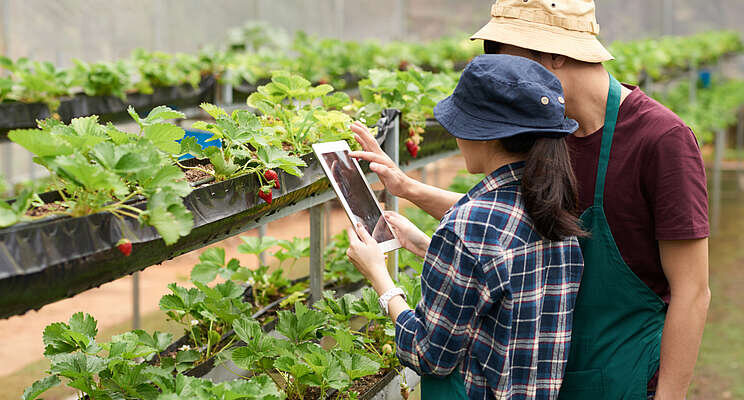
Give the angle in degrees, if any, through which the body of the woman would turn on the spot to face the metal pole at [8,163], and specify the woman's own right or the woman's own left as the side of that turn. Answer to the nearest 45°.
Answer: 0° — they already face it

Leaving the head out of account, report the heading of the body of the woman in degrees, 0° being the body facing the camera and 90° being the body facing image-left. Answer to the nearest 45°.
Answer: approximately 135°

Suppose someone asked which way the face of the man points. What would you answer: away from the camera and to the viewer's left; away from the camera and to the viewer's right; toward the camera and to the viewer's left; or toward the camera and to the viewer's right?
away from the camera and to the viewer's left

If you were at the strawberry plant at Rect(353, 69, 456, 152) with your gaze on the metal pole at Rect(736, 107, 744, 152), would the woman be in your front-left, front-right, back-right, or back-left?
back-right

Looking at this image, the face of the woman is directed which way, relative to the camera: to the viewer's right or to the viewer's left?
to the viewer's left
